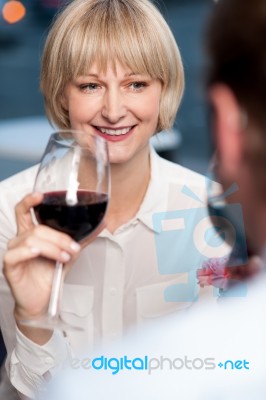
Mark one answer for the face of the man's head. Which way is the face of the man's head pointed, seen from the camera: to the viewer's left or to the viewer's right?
to the viewer's left

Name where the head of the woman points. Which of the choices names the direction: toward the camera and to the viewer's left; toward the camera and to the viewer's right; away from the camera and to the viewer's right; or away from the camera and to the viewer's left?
toward the camera and to the viewer's right

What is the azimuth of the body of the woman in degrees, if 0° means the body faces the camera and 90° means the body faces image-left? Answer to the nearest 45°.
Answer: approximately 0°

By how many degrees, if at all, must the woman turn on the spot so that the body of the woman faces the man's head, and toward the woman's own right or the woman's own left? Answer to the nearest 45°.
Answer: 0° — they already face them
